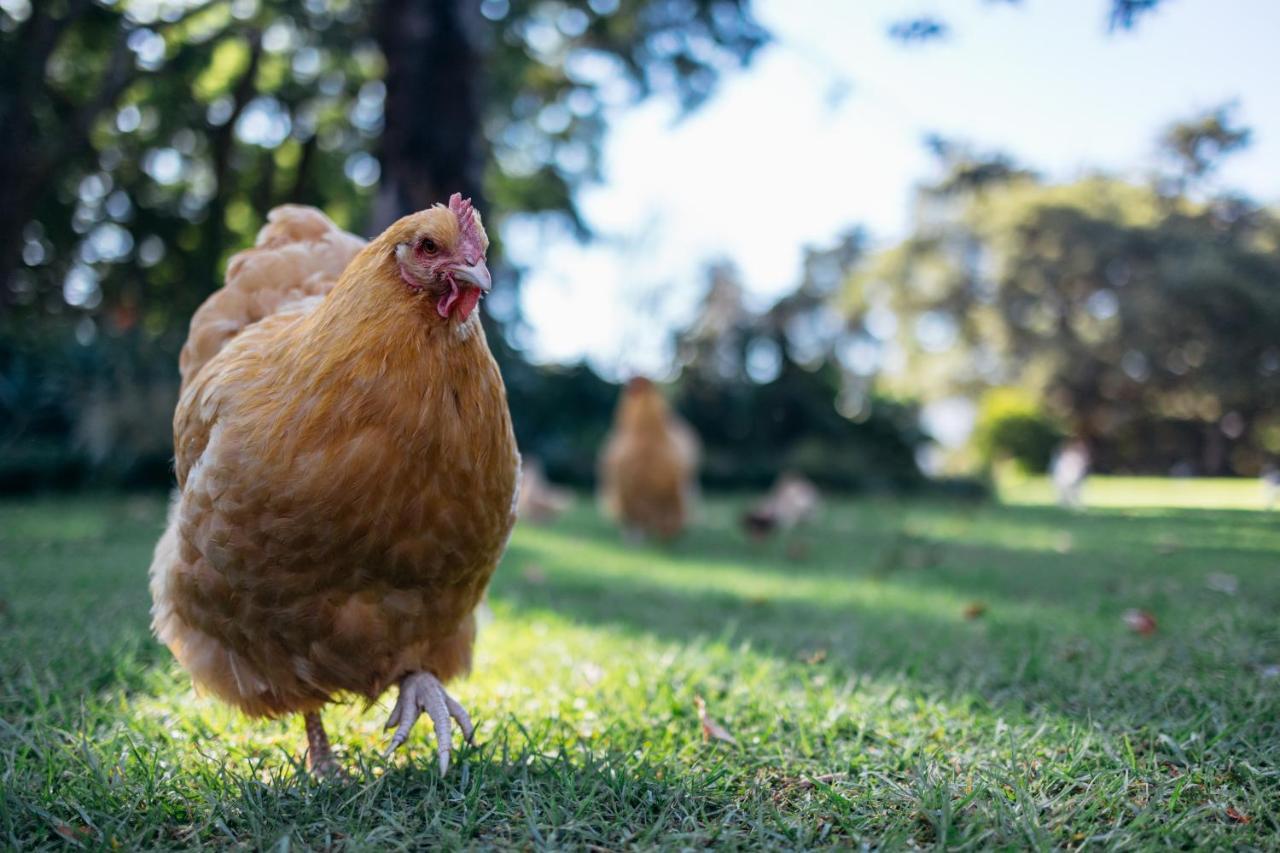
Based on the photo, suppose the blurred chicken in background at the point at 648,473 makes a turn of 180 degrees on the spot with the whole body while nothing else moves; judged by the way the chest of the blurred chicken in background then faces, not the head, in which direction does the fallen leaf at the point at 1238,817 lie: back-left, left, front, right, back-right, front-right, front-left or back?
back

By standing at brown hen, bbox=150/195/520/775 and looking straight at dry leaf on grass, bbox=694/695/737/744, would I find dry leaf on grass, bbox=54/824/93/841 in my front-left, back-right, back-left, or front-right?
back-right

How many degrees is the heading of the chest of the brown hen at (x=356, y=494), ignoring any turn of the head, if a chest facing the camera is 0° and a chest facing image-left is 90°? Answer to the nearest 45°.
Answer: approximately 315°

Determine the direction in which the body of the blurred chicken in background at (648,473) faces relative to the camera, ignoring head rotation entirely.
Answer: toward the camera

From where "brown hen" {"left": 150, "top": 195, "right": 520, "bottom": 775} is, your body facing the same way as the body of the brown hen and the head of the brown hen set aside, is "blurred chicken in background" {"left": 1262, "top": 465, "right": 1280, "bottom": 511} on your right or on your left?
on your left
